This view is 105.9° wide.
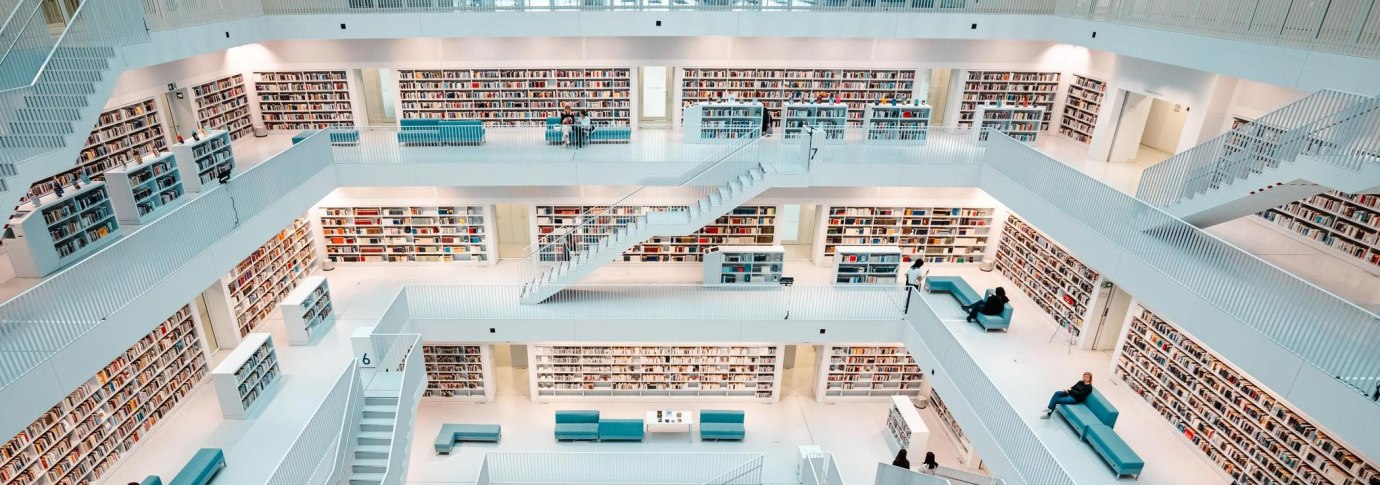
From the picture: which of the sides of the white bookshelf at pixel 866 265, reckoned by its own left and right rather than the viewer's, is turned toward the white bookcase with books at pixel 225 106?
right

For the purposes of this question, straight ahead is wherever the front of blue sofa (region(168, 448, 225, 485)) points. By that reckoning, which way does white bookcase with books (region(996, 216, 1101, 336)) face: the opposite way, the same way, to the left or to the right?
the opposite way

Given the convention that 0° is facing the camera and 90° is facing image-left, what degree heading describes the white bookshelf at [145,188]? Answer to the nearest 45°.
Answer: approximately 315°

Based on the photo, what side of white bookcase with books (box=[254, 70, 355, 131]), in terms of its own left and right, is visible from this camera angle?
front

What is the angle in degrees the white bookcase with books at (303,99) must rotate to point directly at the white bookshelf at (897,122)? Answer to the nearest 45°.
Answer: approximately 45° to its left

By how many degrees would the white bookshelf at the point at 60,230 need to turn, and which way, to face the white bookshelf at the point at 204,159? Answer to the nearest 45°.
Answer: approximately 90° to its left

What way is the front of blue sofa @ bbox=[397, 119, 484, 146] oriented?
toward the camera

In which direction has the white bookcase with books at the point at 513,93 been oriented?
toward the camera

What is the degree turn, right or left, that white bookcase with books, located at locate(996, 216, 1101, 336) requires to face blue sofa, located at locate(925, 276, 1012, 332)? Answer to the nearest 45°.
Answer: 0° — it already faces it

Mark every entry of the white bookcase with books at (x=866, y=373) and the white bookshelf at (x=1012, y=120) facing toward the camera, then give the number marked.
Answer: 2

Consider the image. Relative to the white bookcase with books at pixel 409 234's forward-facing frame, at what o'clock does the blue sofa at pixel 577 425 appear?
The blue sofa is roughly at 11 o'clock from the white bookcase with books.

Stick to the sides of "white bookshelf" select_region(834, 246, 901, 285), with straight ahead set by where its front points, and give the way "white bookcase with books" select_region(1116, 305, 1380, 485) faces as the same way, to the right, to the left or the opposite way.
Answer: to the right
